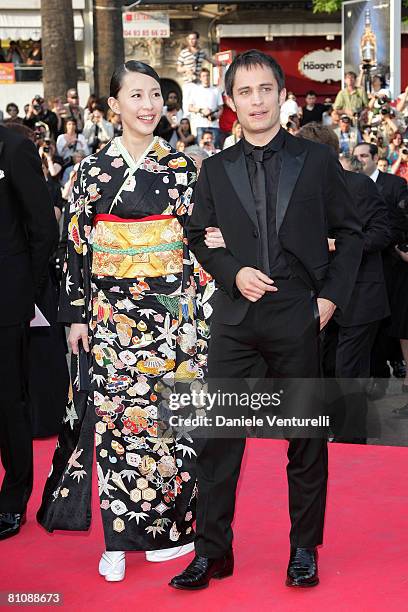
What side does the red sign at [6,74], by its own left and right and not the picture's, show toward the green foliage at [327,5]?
left

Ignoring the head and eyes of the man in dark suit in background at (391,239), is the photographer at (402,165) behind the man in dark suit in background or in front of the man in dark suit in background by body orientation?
behind

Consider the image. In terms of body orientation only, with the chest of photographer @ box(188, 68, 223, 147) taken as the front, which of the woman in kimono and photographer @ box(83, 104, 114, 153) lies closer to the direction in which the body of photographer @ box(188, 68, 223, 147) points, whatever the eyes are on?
the woman in kimono

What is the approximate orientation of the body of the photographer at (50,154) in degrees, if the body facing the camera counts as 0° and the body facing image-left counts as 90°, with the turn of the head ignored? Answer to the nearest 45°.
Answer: approximately 0°
